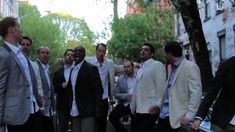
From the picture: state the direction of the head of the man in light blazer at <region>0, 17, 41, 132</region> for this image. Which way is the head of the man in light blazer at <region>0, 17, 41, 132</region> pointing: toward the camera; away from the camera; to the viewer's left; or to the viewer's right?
to the viewer's right

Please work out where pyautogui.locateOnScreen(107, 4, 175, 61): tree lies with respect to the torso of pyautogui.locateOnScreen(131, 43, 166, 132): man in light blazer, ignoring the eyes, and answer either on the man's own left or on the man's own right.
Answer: on the man's own right

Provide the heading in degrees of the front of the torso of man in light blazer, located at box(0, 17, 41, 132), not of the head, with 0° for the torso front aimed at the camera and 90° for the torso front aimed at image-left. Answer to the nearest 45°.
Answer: approximately 315°

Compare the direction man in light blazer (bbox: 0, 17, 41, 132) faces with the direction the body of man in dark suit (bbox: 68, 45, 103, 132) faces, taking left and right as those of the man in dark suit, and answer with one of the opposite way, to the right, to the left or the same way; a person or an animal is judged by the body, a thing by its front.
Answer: to the left
